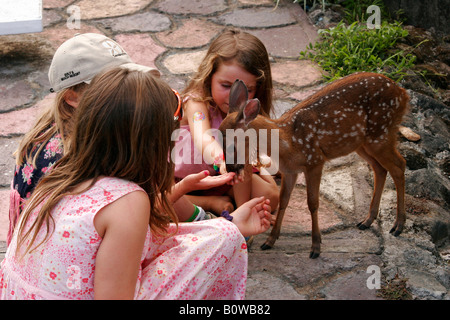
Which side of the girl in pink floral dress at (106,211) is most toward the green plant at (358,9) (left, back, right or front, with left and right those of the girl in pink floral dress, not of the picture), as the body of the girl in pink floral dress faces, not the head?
front

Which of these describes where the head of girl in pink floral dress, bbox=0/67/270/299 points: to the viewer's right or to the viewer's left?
to the viewer's right

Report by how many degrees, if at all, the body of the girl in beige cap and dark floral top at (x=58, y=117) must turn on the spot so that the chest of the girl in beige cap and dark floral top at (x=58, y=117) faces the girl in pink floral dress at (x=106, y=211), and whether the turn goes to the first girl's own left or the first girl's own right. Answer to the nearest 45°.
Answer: approximately 90° to the first girl's own right

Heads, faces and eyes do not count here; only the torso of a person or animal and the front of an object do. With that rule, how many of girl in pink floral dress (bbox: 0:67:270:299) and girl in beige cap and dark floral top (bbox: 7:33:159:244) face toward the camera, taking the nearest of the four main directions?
0

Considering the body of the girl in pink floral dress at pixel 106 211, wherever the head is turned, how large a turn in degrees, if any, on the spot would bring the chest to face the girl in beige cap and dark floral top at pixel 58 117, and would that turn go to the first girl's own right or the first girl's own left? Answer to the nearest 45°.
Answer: approximately 45° to the first girl's own left

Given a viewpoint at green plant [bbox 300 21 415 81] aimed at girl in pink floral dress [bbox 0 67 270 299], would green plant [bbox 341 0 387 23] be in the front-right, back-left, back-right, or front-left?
back-right

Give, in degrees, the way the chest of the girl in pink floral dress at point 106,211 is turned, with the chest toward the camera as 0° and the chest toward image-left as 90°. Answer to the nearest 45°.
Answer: approximately 225°

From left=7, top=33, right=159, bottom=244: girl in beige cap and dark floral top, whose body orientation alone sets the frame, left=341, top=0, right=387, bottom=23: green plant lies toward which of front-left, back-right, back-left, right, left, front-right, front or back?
front-left

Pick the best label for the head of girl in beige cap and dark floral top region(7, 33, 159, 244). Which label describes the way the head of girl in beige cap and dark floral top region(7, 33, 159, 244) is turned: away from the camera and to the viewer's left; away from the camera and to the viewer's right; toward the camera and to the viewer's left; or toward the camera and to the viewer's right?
away from the camera and to the viewer's right

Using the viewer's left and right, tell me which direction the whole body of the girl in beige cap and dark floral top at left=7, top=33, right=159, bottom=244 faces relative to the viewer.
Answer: facing to the right of the viewer

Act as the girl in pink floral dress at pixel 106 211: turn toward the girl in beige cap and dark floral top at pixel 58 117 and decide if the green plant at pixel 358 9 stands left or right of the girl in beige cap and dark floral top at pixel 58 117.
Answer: right

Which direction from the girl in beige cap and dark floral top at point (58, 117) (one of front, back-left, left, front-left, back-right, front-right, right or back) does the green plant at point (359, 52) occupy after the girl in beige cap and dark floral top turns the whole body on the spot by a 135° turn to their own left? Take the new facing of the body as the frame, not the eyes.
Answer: right
